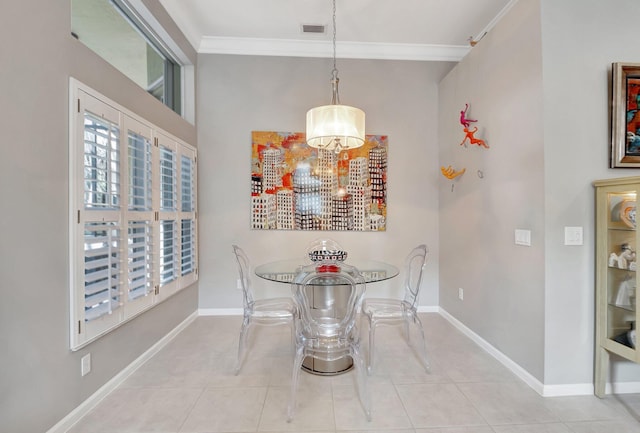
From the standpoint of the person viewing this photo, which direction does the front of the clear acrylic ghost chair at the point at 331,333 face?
facing away from the viewer

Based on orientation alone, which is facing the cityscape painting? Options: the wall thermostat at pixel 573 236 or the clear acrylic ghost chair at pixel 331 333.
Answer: the clear acrylic ghost chair

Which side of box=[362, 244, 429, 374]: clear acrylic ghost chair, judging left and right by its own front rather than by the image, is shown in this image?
left

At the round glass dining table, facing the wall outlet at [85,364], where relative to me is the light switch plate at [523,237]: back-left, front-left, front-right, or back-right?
back-left

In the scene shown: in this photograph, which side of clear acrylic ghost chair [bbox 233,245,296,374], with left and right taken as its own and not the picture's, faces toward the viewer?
right

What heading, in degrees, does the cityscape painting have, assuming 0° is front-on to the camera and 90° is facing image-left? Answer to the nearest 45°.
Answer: approximately 0°

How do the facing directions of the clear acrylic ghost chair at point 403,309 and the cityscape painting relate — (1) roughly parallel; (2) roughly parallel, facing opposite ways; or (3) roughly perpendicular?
roughly perpendicular
